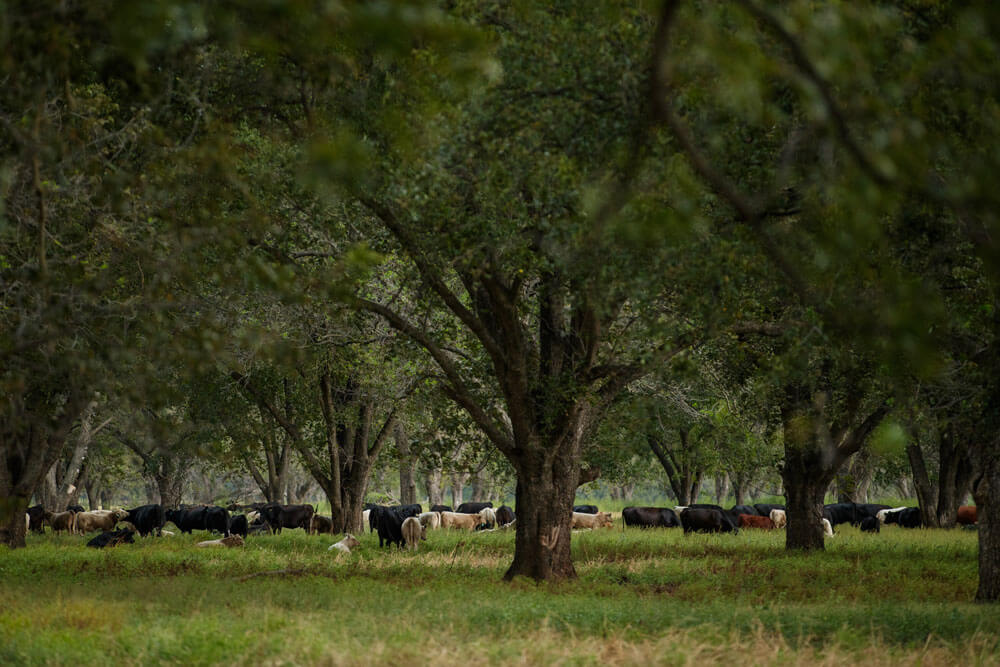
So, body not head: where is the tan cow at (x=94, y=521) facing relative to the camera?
to the viewer's right

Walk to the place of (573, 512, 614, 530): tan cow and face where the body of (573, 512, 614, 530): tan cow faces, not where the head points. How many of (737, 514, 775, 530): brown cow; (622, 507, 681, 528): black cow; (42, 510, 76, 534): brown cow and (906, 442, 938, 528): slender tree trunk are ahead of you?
3

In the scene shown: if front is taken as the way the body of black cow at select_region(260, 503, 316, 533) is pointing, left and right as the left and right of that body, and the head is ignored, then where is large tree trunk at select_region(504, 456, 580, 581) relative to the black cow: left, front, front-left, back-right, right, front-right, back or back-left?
left

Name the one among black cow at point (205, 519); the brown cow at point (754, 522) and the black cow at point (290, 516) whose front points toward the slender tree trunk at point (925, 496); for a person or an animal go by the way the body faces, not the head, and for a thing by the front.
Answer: the brown cow

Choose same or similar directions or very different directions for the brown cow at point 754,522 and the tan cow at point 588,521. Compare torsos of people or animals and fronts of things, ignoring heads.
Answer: same or similar directions

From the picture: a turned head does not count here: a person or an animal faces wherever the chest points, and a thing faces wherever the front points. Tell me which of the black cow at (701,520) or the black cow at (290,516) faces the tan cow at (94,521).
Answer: the black cow at (290,516)

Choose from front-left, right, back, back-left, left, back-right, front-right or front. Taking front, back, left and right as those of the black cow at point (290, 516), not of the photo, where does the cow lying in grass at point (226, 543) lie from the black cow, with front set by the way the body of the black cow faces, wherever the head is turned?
left

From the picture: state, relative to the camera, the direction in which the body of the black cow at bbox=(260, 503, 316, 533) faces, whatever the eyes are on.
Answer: to the viewer's left

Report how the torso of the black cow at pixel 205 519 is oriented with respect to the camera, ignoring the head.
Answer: to the viewer's left
